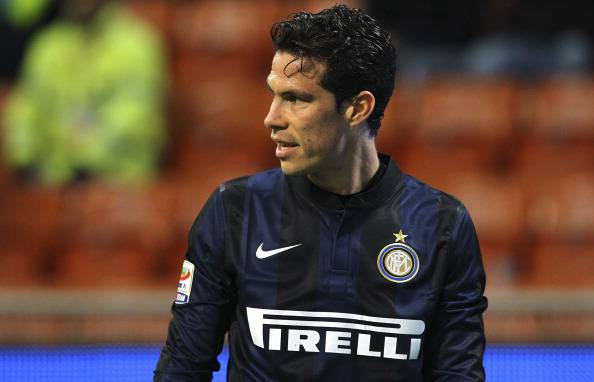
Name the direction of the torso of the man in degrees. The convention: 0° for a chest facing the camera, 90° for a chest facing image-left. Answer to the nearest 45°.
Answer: approximately 0°

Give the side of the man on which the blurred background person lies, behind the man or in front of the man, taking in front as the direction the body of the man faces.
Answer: behind

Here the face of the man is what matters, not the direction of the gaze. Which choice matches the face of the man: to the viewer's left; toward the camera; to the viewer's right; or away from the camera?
to the viewer's left
